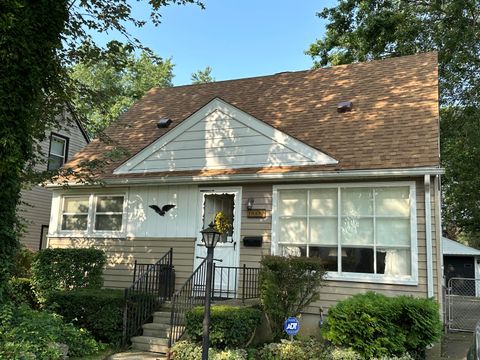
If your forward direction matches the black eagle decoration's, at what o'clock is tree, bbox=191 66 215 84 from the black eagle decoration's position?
The tree is roughly at 6 o'clock from the black eagle decoration.

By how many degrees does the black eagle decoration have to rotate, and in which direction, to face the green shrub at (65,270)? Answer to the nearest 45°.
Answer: approximately 90° to its right

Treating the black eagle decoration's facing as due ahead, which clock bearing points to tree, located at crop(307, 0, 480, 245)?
The tree is roughly at 8 o'clock from the black eagle decoration.

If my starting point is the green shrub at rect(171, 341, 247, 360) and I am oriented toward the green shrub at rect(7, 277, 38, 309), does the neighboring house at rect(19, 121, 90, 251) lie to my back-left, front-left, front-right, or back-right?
front-right

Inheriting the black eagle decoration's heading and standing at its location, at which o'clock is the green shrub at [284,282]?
The green shrub is roughly at 11 o'clock from the black eagle decoration.

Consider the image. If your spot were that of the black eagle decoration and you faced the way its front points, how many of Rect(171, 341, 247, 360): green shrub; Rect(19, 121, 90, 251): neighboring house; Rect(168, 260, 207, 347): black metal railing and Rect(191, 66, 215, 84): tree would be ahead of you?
2

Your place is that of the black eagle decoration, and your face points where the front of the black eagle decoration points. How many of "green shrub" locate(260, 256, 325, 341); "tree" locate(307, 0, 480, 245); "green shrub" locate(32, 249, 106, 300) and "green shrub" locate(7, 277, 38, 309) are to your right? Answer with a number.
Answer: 2

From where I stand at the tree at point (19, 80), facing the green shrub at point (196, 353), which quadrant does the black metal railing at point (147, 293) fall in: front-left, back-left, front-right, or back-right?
front-left

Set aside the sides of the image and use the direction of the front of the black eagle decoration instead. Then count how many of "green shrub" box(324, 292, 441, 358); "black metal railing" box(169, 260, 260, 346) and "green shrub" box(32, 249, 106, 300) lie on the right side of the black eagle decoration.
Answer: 1

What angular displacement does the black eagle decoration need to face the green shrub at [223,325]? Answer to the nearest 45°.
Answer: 0° — it already faces it

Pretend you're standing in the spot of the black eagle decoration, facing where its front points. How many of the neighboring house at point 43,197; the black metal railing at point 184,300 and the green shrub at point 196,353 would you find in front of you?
2

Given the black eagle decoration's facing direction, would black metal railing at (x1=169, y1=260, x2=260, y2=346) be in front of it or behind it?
in front

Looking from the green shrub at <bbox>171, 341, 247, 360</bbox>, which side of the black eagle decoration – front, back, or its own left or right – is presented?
front

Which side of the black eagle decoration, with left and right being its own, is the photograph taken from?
front

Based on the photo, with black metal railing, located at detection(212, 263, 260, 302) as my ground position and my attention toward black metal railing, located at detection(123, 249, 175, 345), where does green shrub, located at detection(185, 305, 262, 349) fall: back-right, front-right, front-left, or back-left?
front-left
